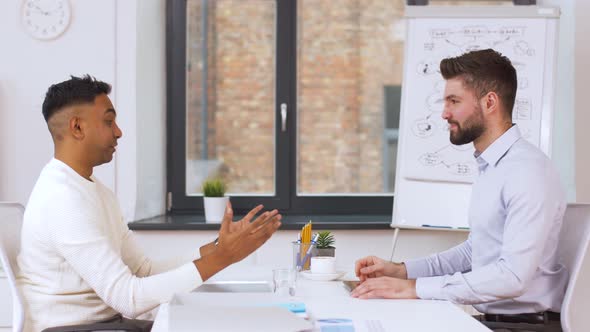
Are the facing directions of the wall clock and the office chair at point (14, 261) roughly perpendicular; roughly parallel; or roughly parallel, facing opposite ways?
roughly perpendicular

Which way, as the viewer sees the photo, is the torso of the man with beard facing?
to the viewer's left

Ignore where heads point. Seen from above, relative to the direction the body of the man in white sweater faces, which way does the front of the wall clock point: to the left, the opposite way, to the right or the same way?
to the right

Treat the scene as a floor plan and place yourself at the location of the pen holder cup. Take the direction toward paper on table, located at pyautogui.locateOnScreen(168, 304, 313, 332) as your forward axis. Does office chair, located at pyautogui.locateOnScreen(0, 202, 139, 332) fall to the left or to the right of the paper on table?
right

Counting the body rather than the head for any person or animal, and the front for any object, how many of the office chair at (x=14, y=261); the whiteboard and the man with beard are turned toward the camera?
1

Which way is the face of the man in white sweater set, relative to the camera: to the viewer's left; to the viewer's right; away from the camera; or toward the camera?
to the viewer's right

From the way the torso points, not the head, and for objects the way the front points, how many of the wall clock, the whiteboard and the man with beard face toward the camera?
2

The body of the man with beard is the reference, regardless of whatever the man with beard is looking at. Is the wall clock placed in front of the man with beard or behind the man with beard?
in front

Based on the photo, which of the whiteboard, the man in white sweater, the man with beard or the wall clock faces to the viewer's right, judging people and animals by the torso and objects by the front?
the man in white sweater

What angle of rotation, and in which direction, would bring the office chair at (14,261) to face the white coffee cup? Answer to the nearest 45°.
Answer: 0° — it already faces it

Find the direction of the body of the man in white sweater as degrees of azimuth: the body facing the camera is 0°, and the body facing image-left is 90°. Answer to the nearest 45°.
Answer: approximately 270°

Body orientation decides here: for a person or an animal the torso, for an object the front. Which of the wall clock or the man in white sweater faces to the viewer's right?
the man in white sweater

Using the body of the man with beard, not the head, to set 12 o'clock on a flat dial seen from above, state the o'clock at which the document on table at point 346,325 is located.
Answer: The document on table is roughly at 10 o'clock from the man with beard.

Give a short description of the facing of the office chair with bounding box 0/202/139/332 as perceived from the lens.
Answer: facing to the right of the viewer

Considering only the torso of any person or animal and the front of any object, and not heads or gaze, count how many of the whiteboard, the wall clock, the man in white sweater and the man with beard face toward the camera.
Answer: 2

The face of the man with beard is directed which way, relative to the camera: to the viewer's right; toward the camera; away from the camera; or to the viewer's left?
to the viewer's left

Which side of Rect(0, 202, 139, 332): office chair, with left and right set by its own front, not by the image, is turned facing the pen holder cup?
front

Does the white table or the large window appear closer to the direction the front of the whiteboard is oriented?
the white table

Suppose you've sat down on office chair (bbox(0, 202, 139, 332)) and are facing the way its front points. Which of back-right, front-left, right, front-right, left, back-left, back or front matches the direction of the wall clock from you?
left

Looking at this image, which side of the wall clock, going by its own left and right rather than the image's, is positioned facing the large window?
left
